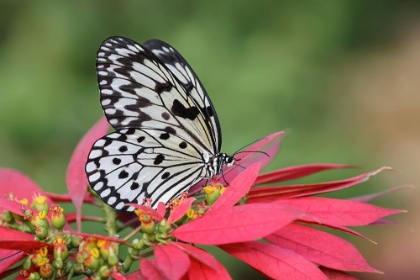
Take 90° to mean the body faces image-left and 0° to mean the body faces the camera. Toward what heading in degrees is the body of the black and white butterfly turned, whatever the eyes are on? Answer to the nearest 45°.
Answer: approximately 270°
